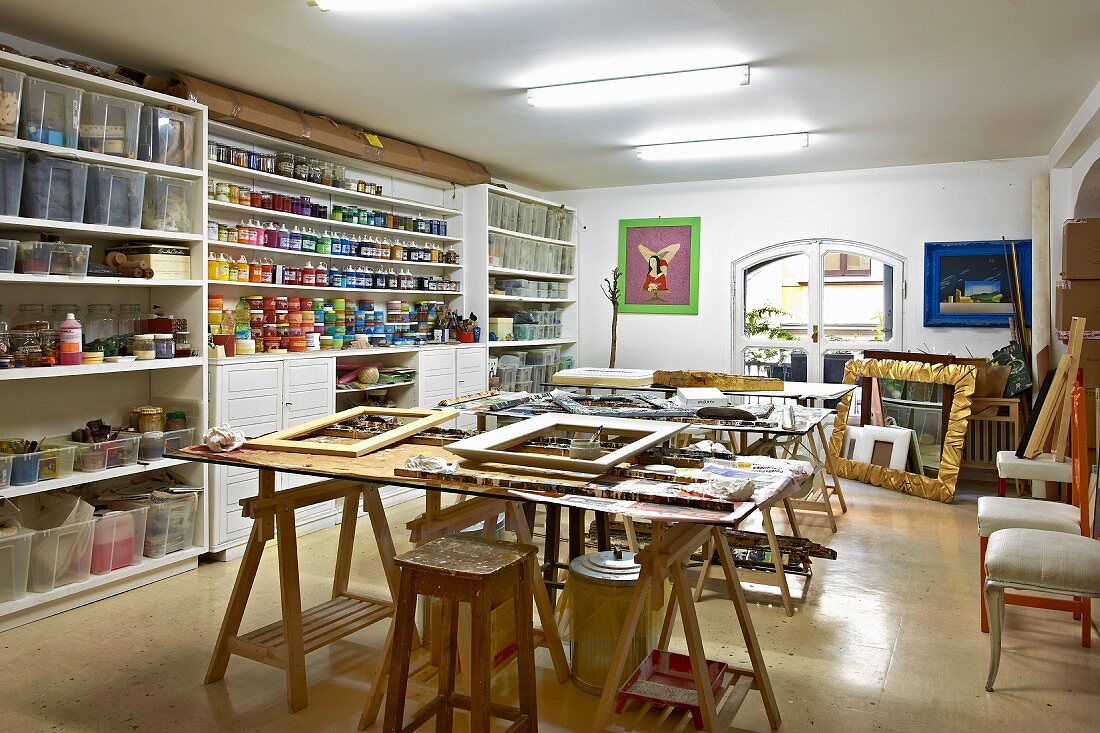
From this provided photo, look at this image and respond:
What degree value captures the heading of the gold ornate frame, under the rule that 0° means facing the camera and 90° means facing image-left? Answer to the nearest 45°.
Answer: approximately 45°

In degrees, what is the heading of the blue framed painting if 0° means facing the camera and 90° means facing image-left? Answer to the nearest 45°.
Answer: approximately 0°

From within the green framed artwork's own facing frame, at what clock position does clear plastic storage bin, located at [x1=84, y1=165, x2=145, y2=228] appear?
The clear plastic storage bin is roughly at 1 o'clock from the green framed artwork.

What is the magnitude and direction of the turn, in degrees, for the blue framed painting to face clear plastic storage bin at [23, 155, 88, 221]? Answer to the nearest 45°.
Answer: approximately 45° to its right

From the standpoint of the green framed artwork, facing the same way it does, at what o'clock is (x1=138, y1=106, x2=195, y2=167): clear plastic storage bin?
The clear plastic storage bin is roughly at 1 o'clock from the green framed artwork.

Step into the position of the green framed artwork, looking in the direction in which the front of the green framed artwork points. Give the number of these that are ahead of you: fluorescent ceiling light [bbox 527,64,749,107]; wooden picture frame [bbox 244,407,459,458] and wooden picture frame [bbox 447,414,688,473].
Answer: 3

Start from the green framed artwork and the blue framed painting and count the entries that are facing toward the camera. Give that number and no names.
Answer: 2
